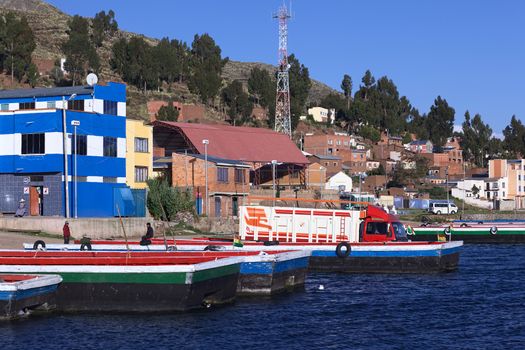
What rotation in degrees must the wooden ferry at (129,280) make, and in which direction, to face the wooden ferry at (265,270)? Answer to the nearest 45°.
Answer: approximately 45° to its left

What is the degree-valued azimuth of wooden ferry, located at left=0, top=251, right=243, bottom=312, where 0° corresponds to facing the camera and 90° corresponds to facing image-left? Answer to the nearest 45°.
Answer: approximately 270°
